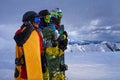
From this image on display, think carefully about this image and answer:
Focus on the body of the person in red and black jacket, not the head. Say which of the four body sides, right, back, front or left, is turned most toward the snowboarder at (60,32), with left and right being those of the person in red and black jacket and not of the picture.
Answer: left

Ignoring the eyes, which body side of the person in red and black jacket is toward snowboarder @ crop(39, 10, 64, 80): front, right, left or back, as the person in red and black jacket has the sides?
left
